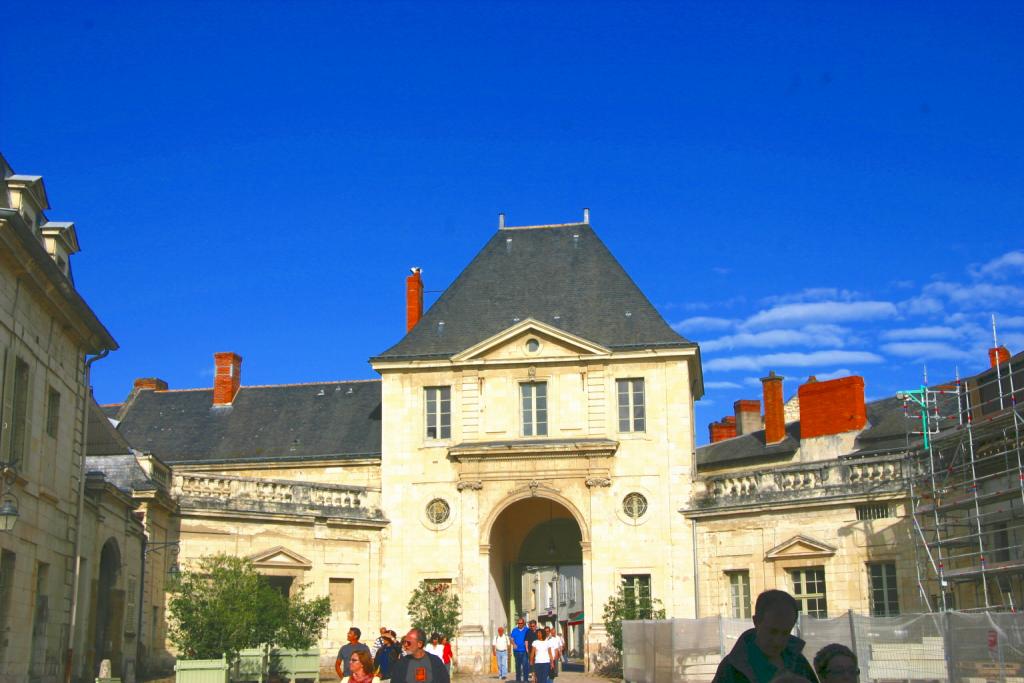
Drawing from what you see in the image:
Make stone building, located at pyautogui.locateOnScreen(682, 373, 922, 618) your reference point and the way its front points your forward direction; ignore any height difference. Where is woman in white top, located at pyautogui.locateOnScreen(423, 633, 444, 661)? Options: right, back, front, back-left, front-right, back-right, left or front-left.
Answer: front-right

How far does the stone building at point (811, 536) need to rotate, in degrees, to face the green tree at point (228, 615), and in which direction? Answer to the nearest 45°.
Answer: approximately 45° to its right

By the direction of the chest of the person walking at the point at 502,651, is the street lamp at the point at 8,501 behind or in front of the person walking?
in front

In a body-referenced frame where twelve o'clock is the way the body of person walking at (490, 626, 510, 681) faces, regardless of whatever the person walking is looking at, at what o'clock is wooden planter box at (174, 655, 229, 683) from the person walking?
The wooden planter box is roughly at 1 o'clock from the person walking.

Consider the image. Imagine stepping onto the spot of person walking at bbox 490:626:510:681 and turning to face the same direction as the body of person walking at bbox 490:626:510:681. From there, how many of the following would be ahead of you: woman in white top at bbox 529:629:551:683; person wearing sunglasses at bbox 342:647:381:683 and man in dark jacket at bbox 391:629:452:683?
3

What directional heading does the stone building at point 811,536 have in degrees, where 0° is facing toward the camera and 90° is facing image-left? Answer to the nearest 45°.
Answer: approximately 0°

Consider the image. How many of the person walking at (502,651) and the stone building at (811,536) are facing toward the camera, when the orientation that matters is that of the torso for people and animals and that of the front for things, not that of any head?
2

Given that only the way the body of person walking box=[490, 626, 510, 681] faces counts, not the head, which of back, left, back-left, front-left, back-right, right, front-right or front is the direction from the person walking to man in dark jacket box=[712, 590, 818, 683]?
front

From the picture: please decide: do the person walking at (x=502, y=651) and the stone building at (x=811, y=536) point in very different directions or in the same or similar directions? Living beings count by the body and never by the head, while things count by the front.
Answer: same or similar directions

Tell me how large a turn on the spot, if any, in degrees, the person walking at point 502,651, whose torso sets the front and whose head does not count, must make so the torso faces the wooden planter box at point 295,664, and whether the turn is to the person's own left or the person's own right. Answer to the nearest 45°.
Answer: approximately 45° to the person's own right

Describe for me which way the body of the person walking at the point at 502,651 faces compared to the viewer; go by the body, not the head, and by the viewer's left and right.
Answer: facing the viewer

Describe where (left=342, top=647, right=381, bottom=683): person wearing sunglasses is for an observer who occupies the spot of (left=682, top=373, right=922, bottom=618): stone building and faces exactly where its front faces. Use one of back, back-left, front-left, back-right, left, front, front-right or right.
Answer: front

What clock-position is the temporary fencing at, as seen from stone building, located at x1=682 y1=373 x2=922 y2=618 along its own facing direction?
The temporary fencing is roughly at 12 o'clock from the stone building.

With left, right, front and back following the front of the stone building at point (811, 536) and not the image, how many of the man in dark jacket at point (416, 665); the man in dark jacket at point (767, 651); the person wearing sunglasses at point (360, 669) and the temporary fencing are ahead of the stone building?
4

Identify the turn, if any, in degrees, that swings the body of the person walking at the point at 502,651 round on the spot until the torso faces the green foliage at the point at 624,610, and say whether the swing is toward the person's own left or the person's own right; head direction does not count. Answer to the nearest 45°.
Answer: approximately 90° to the person's own left
